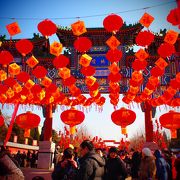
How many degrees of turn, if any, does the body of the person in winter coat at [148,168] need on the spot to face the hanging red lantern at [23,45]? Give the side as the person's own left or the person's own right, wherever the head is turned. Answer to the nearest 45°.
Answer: approximately 45° to the person's own left

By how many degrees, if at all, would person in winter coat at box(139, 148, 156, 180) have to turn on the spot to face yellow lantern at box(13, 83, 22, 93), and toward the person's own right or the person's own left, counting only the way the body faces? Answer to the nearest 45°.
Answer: approximately 45° to the person's own left

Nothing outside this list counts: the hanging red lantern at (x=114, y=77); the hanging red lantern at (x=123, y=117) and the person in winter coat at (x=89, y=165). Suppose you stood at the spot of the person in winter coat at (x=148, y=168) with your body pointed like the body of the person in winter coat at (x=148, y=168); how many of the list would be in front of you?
2

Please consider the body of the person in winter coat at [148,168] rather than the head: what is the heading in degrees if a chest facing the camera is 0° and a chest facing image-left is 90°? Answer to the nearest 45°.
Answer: approximately 180°

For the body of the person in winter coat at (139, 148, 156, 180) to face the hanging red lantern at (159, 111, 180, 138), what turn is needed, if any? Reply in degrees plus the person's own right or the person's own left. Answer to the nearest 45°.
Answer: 0° — they already face it

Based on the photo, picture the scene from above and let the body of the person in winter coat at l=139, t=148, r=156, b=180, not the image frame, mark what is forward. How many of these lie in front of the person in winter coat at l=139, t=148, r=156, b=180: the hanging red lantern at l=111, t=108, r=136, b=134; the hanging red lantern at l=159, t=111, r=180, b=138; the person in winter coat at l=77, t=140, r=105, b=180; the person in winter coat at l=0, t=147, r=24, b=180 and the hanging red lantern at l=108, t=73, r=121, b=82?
3

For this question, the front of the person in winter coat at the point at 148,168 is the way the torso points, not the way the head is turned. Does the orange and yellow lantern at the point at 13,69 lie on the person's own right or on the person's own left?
on the person's own left

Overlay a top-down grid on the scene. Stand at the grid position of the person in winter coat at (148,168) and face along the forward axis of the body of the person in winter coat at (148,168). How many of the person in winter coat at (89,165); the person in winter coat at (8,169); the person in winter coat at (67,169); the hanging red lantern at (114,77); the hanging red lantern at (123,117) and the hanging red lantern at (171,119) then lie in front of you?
3
